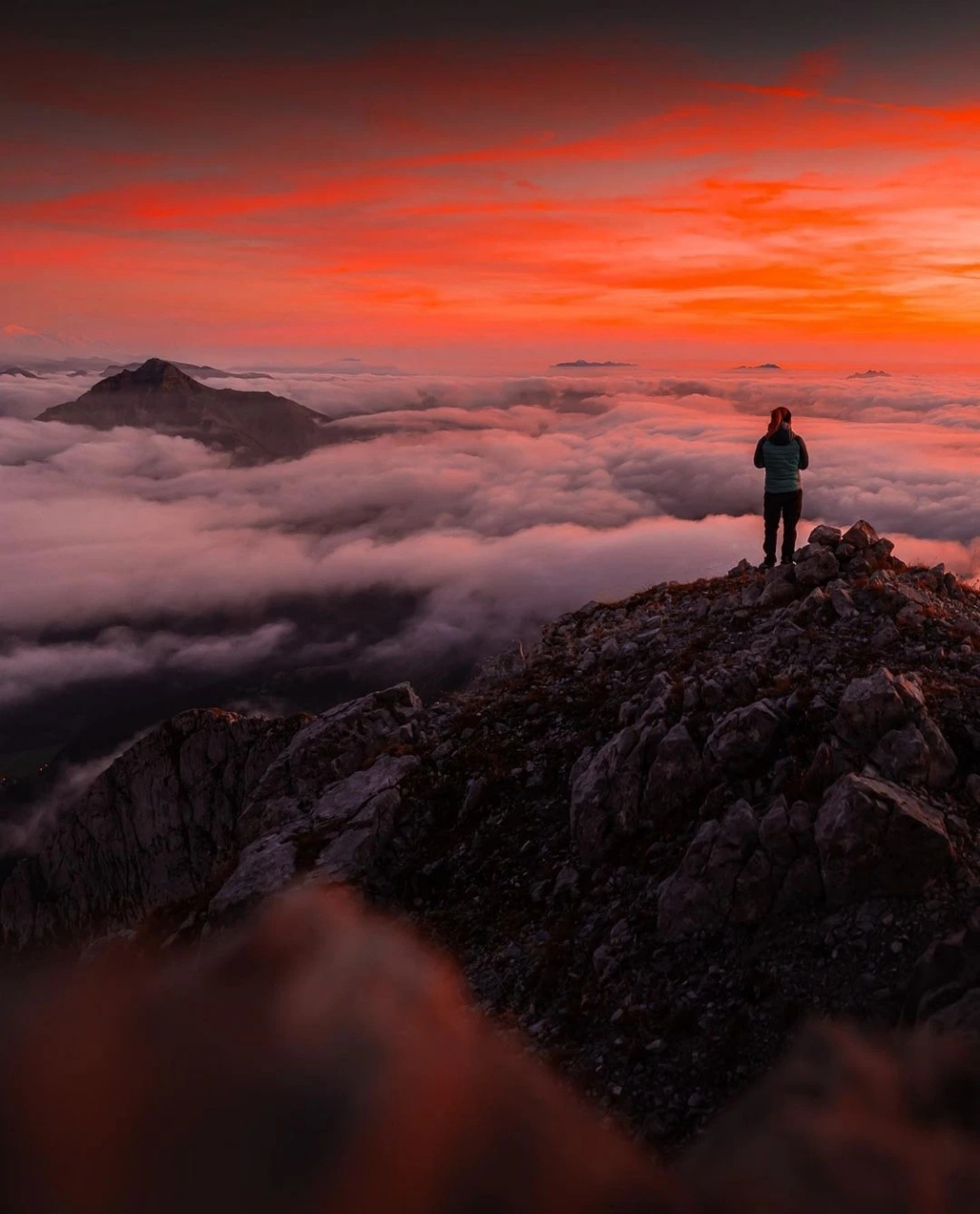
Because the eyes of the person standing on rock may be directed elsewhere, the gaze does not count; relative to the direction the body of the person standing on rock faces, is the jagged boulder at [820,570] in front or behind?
behind

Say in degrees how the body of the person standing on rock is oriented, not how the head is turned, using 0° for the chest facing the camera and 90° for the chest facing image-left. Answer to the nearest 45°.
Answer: approximately 180°

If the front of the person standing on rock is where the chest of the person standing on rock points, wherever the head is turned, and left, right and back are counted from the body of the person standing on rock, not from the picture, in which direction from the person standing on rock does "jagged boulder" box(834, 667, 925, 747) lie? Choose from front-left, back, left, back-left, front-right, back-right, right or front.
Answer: back

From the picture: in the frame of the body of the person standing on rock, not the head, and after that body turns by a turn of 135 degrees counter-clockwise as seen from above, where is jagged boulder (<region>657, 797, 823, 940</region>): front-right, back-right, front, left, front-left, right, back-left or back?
front-left

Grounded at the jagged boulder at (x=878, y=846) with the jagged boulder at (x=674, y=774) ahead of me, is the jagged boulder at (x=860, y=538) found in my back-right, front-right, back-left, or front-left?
front-right

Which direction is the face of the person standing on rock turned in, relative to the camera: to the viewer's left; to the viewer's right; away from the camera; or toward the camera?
away from the camera

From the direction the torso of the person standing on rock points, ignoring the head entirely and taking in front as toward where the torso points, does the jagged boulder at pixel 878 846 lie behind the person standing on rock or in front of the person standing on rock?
behind

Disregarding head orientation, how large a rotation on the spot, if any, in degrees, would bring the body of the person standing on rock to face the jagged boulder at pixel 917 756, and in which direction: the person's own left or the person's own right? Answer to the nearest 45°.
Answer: approximately 180°
